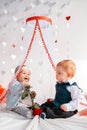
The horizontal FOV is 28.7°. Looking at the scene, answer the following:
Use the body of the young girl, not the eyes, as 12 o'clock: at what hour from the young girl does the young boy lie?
The young boy is roughly at 11 o'clock from the young girl.

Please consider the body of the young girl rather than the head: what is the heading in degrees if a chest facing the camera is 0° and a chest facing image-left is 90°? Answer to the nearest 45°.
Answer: approximately 315°

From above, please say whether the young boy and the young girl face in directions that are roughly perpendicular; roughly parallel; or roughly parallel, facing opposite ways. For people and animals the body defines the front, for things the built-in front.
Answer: roughly perpendicular

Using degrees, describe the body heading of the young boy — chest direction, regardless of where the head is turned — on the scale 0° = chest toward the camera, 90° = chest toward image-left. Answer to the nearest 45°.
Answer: approximately 45°

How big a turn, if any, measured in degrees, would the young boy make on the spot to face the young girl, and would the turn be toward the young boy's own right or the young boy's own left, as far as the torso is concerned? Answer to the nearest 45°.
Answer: approximately 45° to the young boy's own right
